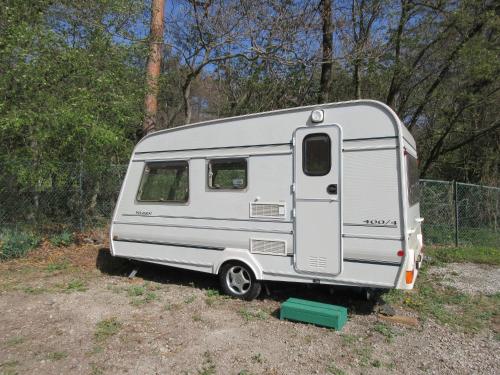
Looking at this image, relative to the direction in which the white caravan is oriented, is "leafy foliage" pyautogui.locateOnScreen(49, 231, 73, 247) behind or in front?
in front

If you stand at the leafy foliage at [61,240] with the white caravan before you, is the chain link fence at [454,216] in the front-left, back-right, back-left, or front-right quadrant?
front-left

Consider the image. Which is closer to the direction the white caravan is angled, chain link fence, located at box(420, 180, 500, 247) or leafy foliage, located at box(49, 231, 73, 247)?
the leafy foliage

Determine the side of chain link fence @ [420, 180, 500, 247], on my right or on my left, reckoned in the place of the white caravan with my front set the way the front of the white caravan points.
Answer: on my right

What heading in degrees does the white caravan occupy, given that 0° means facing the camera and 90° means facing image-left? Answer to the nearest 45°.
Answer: approximately 135°
